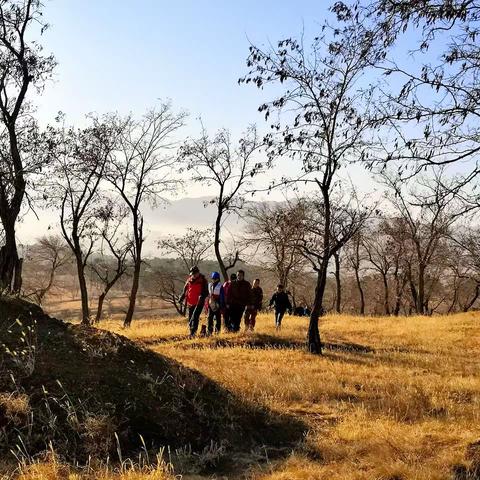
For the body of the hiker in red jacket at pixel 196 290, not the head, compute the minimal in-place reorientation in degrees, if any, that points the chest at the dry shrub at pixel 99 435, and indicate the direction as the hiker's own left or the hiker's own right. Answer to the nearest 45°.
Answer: approximately 45° to the hiker's own left

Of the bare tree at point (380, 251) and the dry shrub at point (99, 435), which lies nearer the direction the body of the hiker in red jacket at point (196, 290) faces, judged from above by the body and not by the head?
the dry shrub

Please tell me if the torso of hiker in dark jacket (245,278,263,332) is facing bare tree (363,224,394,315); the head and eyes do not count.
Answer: no

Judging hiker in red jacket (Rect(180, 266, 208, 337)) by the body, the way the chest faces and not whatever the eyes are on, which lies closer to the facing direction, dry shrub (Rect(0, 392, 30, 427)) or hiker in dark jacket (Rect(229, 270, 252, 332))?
the dry shrub

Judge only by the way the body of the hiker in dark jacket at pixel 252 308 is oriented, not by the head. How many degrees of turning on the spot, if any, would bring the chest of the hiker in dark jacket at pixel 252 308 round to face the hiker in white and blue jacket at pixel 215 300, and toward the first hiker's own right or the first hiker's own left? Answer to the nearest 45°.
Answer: approximately 45° to the first hiker's own right

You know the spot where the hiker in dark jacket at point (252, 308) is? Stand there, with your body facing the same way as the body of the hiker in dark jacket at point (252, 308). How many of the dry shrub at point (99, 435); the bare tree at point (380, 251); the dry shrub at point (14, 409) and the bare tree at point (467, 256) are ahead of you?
2

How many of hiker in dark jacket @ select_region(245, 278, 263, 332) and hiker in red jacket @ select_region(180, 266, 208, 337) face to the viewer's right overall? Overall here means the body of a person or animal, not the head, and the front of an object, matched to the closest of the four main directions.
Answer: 0

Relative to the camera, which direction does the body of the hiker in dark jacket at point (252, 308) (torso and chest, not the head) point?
toward the camera

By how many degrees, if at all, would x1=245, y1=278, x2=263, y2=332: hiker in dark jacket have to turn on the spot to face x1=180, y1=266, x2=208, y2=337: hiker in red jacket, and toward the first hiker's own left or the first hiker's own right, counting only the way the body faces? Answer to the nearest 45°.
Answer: approximately 45° to the first hiker's own right

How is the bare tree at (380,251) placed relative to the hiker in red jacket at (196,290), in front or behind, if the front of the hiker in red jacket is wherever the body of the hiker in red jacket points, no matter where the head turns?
behind

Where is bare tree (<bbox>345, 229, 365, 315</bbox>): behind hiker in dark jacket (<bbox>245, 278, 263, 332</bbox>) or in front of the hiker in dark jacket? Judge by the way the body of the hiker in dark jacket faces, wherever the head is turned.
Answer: behind

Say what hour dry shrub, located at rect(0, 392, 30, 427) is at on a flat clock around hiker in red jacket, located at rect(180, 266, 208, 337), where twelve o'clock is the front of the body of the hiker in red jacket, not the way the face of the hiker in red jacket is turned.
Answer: The dry shrub is roughly at 11 o'clock from the hiker in red jacket.

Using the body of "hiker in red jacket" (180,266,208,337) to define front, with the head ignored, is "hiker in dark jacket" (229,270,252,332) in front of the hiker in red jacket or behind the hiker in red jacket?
behind

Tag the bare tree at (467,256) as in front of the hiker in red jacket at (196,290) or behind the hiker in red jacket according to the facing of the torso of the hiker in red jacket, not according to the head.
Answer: behind

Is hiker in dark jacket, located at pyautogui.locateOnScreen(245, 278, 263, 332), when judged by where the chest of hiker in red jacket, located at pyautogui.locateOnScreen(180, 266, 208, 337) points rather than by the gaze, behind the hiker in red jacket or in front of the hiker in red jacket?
behind
